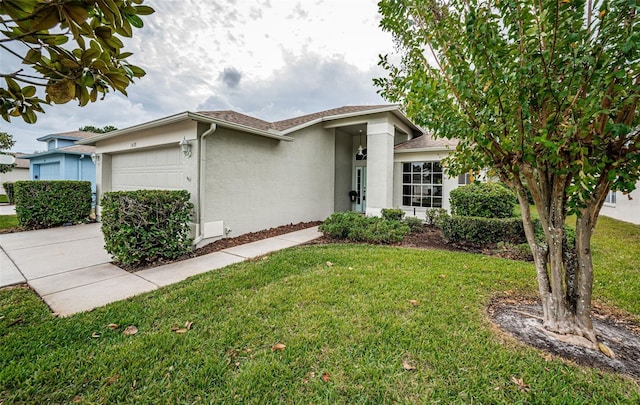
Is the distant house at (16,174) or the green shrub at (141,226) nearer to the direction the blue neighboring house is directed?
the green shrub

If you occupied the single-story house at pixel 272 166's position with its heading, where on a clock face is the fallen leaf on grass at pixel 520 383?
The fallen leaf on grass is roughly at 10 o'clock from the single-story house.

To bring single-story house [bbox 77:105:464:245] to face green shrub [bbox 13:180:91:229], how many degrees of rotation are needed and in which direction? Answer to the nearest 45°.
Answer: approximately 45° to its right

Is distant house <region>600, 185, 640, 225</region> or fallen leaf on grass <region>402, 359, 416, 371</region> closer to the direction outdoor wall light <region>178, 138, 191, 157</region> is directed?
the fallen leaf on grass

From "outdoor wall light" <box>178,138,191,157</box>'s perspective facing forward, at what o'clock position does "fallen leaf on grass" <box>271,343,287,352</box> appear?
The fallen leaf on grass is roughly at 10 o'clock from the outdoor wall light.

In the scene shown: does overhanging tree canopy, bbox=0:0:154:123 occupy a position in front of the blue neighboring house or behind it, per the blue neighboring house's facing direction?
in front

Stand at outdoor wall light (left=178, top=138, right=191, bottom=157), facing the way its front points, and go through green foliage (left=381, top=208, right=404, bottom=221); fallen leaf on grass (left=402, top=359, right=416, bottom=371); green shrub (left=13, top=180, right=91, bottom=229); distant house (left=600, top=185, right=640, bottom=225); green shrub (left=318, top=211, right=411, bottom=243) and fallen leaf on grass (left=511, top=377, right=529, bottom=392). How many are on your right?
1

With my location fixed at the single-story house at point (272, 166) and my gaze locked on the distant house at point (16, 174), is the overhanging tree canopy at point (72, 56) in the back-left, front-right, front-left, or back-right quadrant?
back-left

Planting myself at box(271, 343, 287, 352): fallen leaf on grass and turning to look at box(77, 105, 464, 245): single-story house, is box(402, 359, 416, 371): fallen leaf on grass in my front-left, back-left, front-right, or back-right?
back-right

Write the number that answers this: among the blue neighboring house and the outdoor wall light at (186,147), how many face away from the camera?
0

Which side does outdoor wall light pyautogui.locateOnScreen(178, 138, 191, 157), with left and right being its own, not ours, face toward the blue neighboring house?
right

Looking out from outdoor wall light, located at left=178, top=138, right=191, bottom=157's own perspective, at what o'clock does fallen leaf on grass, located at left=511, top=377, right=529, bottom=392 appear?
The fallen leaf on grass is roughly at 10 o'clock from the outdoor wall light.

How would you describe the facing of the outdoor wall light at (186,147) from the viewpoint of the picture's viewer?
facing the viewer and to the left of the viewer

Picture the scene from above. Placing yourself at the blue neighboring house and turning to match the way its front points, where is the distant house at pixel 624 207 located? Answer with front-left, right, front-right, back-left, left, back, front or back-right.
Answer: left

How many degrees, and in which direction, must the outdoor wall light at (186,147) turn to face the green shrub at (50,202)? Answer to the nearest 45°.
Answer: approximately 90° to its right

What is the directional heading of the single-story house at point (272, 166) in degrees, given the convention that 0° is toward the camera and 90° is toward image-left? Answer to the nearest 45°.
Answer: approximately 45°

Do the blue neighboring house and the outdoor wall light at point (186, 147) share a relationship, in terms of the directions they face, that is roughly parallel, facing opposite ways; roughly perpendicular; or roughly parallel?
roughly parallel

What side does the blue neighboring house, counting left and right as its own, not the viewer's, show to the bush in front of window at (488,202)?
left
